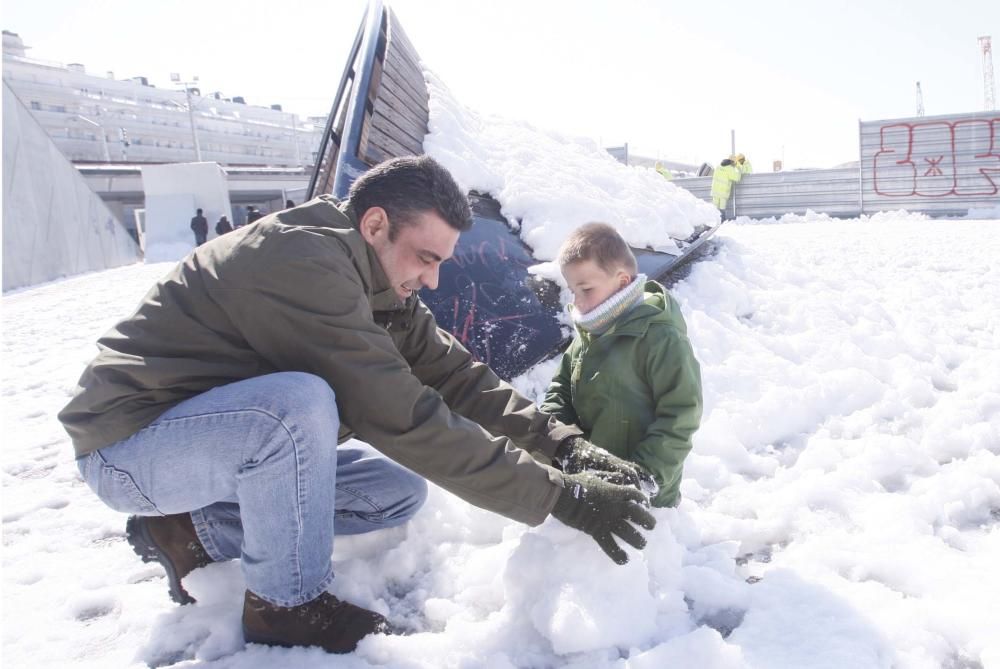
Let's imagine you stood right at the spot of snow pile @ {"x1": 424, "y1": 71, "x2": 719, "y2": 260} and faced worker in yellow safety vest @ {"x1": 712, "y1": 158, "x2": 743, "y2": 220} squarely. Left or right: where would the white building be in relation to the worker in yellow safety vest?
left

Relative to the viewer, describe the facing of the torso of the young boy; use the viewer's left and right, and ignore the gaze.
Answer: facing the viewer and to the left of the viewer

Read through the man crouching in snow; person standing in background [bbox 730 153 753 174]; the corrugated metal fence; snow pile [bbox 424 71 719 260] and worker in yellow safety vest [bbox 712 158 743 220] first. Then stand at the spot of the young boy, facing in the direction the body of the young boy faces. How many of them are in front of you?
1

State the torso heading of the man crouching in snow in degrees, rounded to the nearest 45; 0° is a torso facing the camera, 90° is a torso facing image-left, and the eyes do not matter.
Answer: approximately 270°

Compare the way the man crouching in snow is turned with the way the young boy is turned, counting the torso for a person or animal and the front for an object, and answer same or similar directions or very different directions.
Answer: very different directions

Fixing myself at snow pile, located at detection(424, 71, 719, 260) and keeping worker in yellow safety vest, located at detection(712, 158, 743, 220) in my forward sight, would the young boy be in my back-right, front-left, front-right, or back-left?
back-right

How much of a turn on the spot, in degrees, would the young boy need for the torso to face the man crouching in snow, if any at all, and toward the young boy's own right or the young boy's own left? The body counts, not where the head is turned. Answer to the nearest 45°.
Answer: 0° — they already face them

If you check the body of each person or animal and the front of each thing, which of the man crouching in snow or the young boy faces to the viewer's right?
the man crouching in snow

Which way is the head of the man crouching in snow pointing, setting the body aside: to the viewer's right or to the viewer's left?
to the viewer's right

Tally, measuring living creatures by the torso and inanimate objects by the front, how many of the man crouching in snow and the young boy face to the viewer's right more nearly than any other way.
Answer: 1

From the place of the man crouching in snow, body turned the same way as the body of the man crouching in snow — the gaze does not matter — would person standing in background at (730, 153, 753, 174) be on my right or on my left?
on my left
